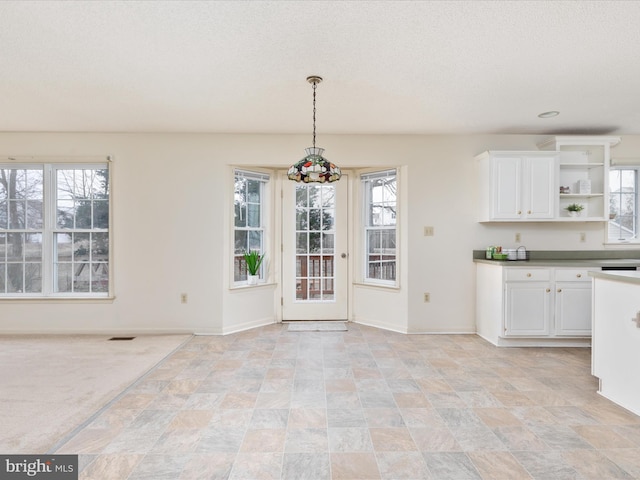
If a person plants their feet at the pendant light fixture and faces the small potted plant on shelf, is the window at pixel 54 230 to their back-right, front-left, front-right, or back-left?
back-left

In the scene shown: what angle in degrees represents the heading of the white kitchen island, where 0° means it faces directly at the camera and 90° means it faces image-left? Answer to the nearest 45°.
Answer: approximately 135°

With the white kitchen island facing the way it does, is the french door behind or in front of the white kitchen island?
in front

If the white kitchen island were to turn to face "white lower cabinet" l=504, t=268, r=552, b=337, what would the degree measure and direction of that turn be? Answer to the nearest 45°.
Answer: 0° — it already faces it
